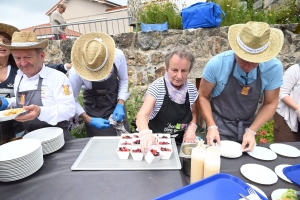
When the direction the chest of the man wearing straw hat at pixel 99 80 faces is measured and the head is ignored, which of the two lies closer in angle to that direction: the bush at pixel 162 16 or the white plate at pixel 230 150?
the white plate

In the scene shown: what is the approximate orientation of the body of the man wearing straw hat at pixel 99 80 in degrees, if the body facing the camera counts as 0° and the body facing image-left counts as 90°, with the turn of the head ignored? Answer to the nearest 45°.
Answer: approximately 0°

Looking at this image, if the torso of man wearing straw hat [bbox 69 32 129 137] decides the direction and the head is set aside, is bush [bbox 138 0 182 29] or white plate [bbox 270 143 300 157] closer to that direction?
the white plate
